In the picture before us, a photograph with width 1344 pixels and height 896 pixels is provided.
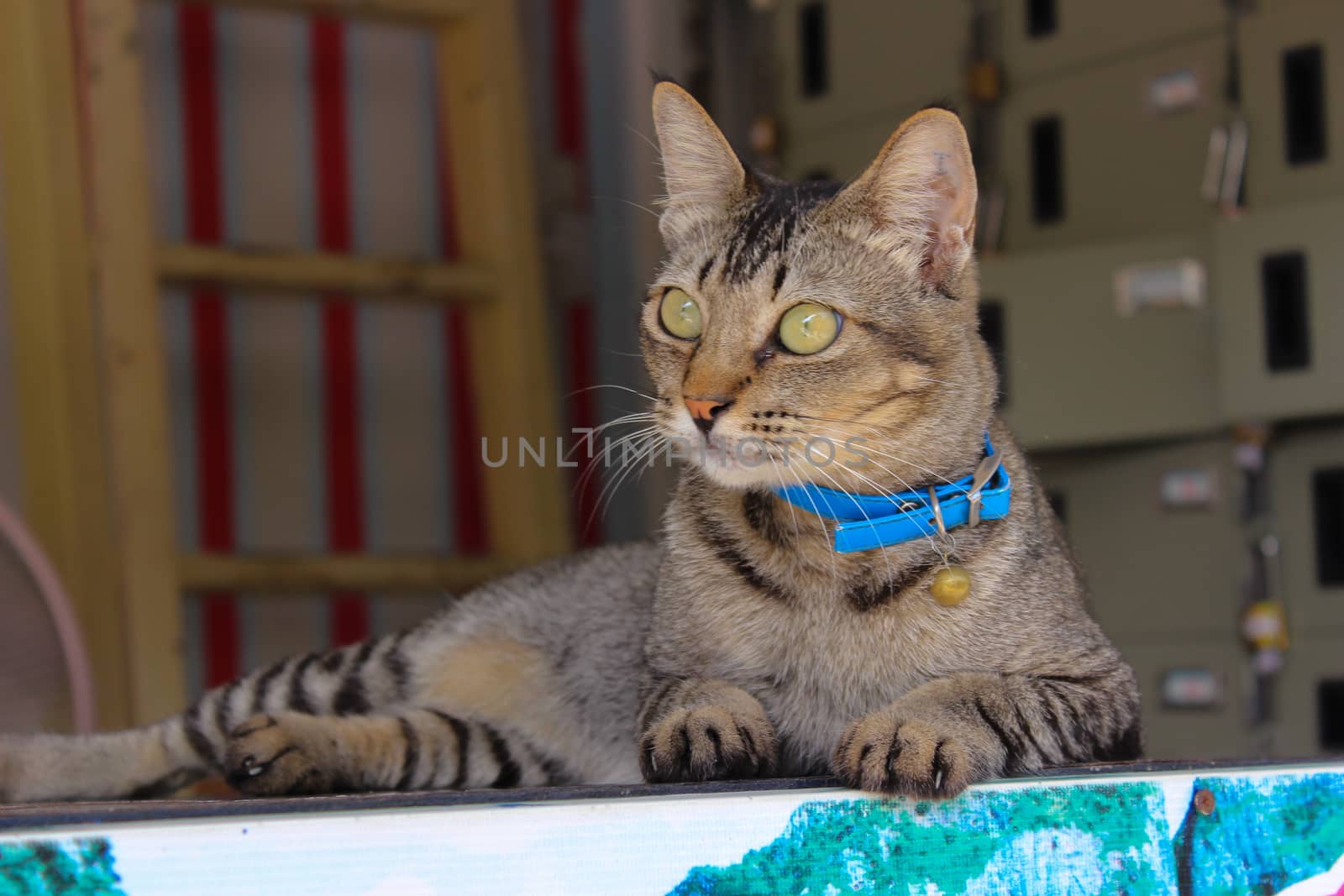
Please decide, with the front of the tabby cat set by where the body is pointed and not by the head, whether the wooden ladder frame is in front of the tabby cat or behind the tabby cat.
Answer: behind

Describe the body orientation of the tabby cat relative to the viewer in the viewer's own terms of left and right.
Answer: facing the viewer and to the right of the viewer

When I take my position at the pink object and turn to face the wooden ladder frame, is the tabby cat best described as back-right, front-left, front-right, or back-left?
back-right

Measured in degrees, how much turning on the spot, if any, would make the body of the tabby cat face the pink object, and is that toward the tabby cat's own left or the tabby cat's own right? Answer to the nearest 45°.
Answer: approximately 180°
